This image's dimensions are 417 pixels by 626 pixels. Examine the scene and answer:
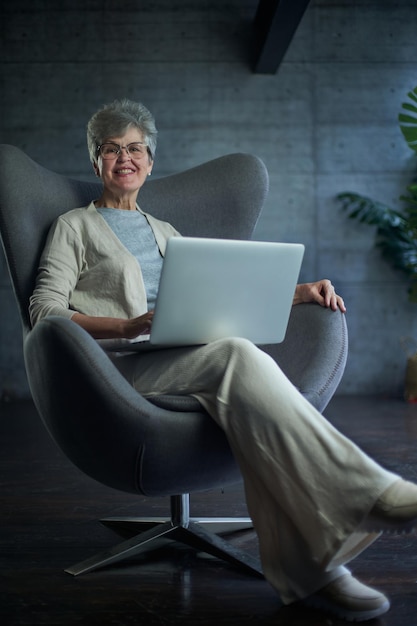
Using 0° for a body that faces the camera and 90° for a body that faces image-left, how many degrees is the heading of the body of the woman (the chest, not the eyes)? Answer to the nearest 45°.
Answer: approximately 315°

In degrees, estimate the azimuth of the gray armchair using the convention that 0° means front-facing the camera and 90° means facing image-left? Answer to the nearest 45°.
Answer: approximately 315°
